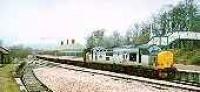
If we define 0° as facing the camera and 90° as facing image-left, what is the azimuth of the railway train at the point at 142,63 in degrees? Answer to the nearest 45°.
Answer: approximately 315°

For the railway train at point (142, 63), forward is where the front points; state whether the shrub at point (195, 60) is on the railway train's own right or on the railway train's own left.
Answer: on the railway train's own left
